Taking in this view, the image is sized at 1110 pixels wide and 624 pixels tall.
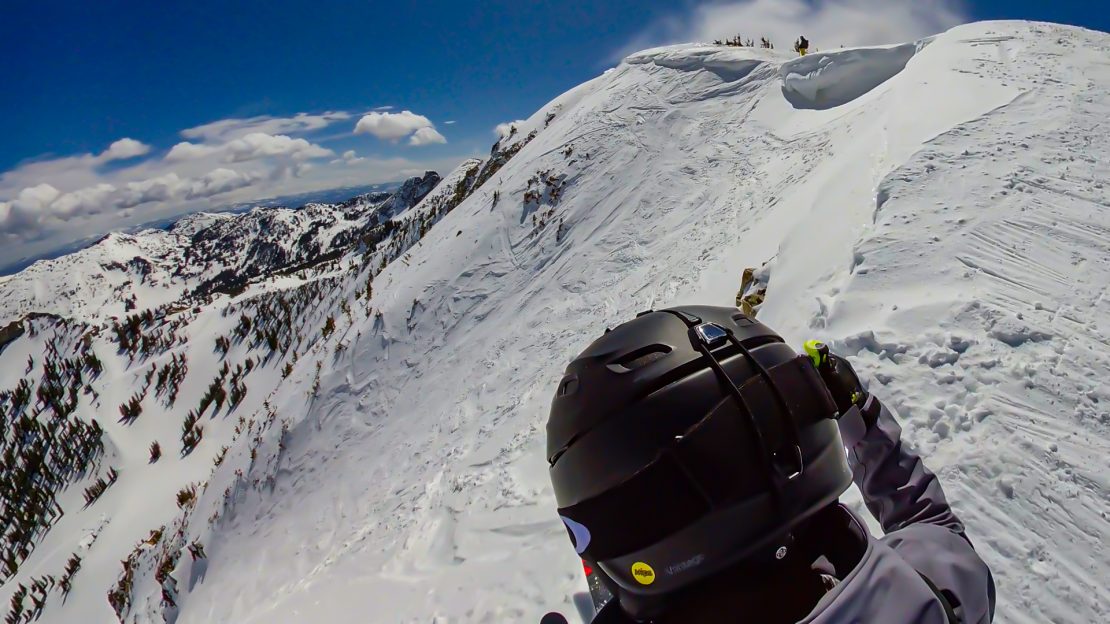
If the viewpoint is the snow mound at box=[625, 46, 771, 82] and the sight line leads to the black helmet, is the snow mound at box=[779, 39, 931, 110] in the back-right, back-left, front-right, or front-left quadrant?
front-left

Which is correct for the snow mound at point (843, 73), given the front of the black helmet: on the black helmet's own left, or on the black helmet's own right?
on the black helmet's own right

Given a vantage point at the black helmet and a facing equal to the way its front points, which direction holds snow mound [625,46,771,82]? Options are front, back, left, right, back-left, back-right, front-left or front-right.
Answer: front-right

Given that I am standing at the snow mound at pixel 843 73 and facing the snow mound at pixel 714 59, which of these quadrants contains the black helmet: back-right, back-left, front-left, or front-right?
back-left

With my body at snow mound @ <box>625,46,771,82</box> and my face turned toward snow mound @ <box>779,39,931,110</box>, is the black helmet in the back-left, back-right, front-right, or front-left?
front-right

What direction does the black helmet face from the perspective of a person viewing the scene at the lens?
facing away from the viewer and to the left of the viewer
